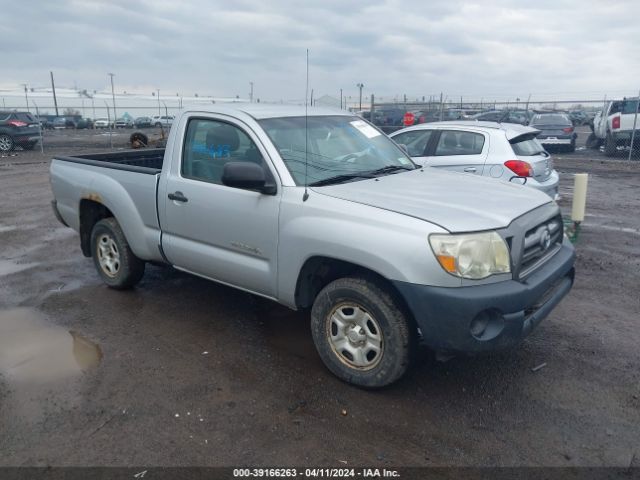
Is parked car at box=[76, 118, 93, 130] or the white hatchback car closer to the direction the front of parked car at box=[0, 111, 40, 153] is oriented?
the parked car

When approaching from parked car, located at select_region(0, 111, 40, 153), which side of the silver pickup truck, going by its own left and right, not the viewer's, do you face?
back

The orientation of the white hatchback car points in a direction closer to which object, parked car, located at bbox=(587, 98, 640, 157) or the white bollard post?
the parked car

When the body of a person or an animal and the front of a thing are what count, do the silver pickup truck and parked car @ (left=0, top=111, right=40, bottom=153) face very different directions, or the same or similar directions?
very different directions

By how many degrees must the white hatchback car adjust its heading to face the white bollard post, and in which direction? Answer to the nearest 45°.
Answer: approximately 135° to its right

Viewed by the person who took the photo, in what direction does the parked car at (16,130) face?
facing away from the viewer and to the left of the viewer

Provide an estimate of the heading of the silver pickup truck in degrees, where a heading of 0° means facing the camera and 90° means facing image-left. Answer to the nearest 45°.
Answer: approximately 315°

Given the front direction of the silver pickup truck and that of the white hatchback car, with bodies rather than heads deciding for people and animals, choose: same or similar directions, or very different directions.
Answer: very different directions

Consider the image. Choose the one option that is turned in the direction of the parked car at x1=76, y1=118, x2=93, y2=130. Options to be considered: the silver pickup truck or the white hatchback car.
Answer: the white hatchback car

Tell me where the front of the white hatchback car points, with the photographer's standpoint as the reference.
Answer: facing away from the viewer and to the left of the viewer

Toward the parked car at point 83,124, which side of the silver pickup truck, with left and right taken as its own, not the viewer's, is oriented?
back

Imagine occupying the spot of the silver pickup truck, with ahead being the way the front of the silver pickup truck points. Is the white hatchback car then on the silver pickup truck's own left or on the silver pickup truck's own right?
on the silver pickup truck's own left

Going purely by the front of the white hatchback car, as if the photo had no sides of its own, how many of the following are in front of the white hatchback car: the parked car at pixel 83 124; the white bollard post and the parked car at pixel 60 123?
2
